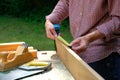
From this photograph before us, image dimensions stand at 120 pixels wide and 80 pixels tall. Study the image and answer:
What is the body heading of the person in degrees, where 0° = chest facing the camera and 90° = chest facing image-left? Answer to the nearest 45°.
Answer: approximately 45°
